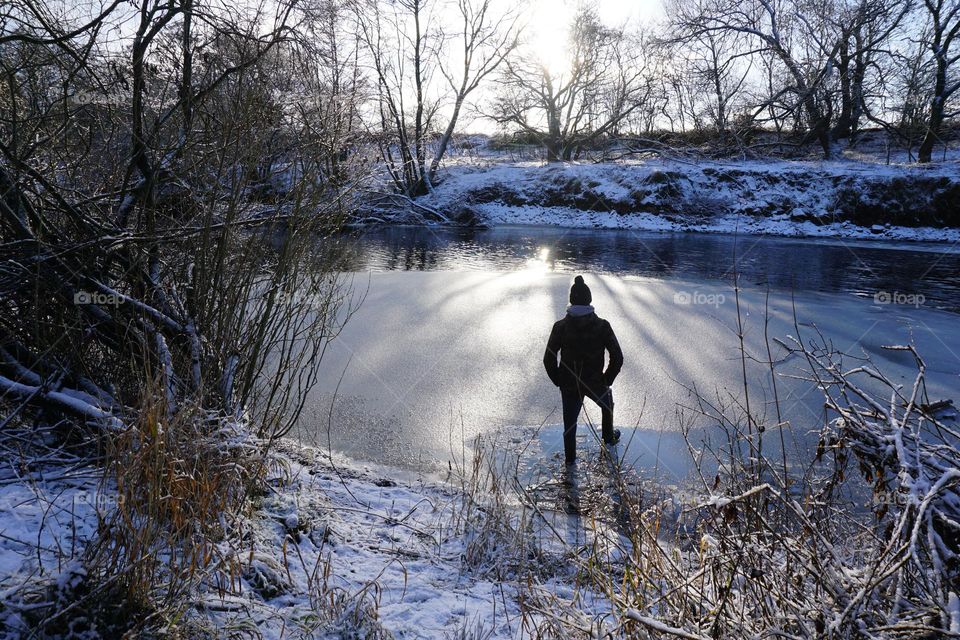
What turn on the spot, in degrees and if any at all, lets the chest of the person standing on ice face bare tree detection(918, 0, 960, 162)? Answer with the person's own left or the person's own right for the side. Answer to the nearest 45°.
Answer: approximately 45° to the person's own right

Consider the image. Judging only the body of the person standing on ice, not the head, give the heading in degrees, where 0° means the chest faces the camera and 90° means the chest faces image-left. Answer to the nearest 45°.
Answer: approximately 180°
